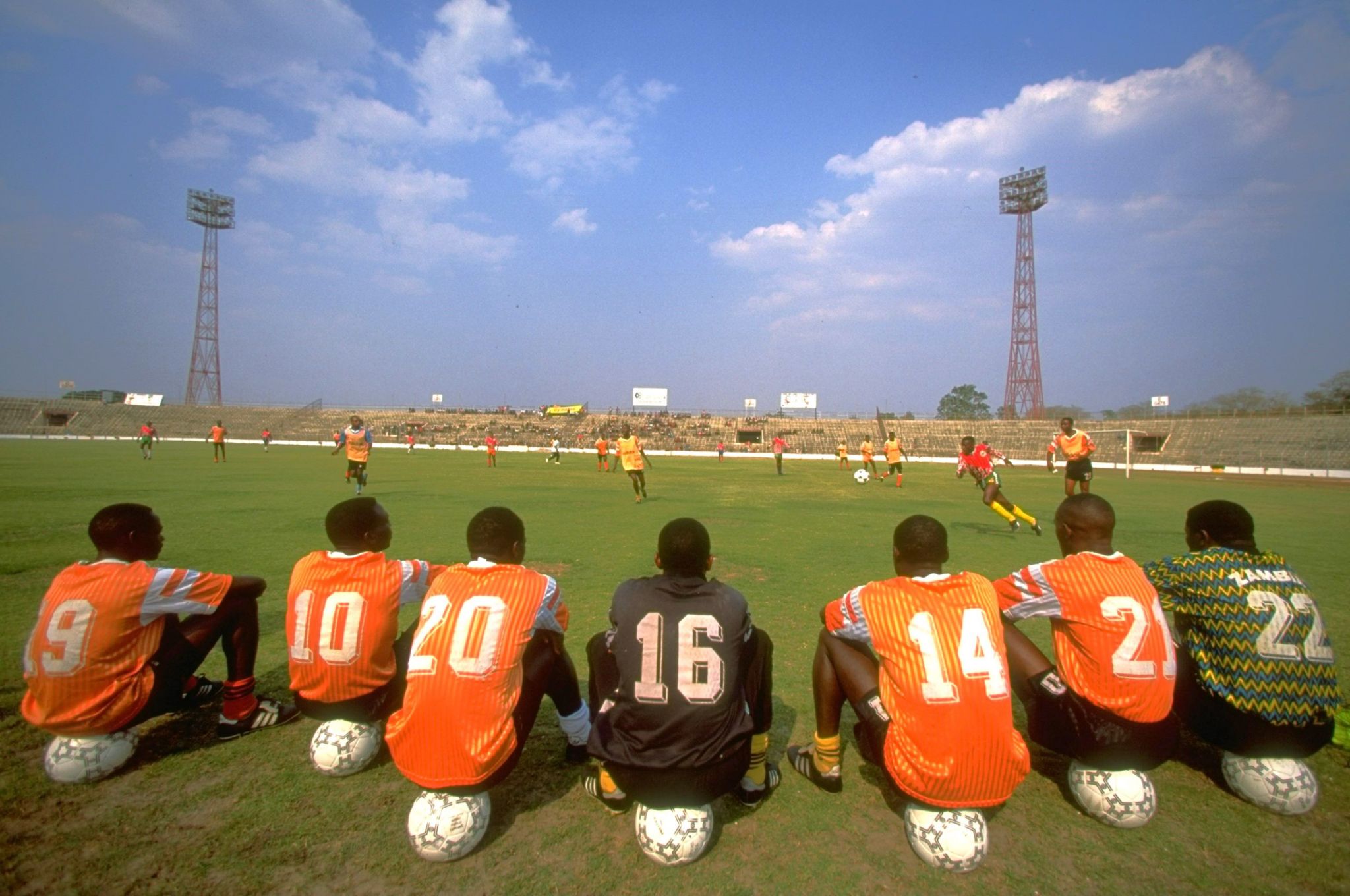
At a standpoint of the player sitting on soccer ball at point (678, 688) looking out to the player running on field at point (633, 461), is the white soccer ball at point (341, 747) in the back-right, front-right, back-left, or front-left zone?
front-left

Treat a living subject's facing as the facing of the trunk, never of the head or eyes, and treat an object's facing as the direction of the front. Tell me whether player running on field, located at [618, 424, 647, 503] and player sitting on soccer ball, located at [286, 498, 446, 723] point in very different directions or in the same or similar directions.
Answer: very different directions

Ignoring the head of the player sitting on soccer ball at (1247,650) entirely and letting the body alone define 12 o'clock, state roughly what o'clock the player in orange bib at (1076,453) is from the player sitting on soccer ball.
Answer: The player in orange bib is roughly at 1 o'clock from the player sitting on soccer ball.

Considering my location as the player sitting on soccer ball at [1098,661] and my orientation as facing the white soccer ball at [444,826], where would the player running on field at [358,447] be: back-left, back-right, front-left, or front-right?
front-right

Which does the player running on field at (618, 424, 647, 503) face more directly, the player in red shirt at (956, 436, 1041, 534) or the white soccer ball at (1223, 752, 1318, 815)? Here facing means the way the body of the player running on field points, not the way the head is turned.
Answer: the white soccer ball

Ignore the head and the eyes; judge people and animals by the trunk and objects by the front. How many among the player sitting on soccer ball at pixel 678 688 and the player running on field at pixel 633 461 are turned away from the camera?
1

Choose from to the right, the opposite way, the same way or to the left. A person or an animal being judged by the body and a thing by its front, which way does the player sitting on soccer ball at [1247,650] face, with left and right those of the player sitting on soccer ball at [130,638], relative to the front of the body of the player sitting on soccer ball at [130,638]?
the same way

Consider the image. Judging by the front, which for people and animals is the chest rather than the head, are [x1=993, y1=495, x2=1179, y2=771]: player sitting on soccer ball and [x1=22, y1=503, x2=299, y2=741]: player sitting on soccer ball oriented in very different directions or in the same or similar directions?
same or similar directions

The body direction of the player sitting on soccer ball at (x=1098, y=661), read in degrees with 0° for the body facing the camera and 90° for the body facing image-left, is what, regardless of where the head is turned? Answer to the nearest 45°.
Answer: approximately 135°

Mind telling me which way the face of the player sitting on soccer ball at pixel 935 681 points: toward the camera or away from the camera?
away from the camera

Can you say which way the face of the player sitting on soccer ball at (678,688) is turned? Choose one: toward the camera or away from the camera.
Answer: away from the camera

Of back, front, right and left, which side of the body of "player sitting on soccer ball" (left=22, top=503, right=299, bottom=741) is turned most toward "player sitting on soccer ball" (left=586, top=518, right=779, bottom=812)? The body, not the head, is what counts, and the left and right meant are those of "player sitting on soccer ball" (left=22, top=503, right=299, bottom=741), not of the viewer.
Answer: right

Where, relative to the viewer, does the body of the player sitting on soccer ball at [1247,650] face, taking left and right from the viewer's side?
facing away from the viewer and to the left of the viewer

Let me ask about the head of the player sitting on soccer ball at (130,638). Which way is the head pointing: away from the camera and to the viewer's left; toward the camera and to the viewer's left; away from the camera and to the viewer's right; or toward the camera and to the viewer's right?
away from the camera and to the viewer's right

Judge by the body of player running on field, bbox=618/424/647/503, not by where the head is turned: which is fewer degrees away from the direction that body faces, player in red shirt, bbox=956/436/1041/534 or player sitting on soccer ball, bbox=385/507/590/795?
the player sitting on soccer ball

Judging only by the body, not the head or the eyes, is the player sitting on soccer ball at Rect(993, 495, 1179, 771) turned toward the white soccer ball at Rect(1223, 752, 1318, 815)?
no

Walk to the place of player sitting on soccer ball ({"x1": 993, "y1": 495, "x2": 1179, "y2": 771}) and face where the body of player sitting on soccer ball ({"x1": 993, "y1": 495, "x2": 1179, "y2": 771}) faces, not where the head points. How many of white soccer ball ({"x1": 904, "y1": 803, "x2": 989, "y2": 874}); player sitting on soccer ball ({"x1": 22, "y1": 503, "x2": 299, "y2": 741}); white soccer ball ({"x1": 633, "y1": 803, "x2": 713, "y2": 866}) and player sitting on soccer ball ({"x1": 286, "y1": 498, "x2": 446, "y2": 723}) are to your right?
0

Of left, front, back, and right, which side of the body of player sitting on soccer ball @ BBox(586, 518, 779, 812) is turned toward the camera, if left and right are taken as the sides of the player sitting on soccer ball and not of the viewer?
back

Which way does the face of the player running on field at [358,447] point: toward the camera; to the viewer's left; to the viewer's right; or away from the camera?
toward the camera

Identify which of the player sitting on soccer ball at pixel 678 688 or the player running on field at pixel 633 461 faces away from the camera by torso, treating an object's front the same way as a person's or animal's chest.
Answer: the player sitting on soccer ball

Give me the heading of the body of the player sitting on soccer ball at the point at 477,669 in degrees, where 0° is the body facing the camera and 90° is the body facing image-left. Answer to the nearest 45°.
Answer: approximately 225°

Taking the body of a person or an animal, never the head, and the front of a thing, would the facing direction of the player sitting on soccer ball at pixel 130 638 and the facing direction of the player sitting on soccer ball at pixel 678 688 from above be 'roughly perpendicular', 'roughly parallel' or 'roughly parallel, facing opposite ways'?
roughly parallel

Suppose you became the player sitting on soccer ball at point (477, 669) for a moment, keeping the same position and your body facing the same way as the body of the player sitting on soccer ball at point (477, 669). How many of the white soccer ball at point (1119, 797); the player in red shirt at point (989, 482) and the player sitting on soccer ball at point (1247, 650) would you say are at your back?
0

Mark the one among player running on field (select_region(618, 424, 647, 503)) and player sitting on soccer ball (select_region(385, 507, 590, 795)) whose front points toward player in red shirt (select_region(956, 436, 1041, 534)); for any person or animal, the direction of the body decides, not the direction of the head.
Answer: the player sitting on soccer ball
